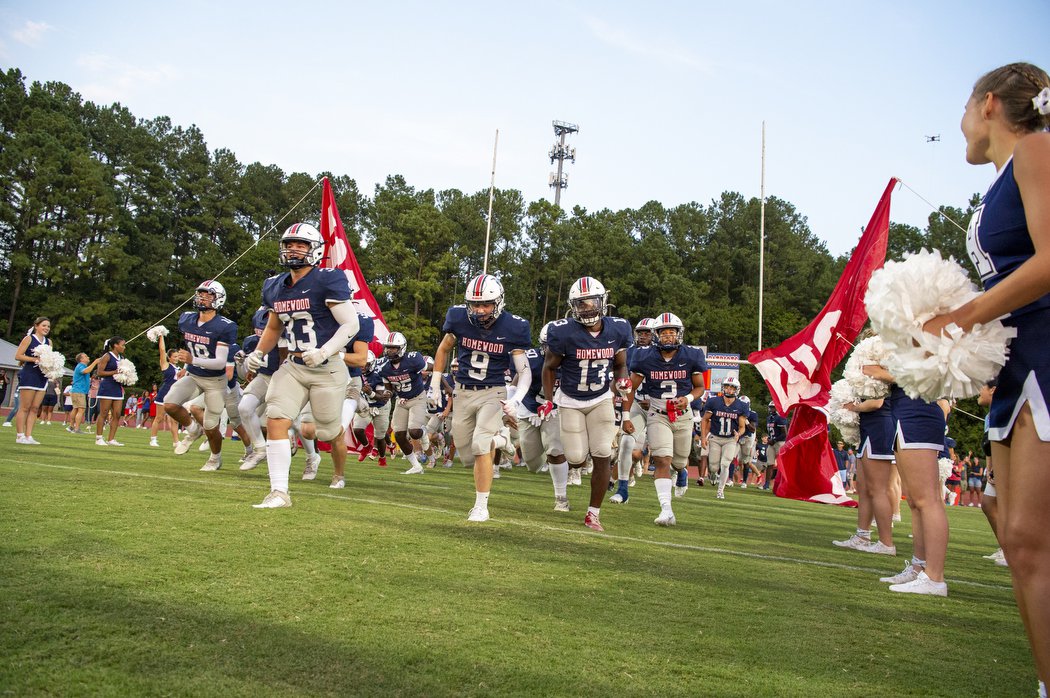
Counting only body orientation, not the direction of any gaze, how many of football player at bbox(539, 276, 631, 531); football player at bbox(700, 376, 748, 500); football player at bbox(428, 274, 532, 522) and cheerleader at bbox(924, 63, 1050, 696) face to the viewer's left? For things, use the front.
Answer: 1

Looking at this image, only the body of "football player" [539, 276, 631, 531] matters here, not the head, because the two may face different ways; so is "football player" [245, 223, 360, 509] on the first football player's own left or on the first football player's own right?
on the first football player's own right

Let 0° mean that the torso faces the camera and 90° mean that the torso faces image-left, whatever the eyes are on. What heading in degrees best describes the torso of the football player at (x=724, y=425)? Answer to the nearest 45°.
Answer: approximately 0°

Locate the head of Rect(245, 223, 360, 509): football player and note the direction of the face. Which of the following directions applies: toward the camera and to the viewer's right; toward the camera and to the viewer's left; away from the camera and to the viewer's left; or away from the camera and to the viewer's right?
toward the camera and to the viewer's left

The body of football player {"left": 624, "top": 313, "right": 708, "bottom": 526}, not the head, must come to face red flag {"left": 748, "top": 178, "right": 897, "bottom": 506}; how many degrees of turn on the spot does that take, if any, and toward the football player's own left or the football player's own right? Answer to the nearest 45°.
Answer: approximately 135° to the football player's own left

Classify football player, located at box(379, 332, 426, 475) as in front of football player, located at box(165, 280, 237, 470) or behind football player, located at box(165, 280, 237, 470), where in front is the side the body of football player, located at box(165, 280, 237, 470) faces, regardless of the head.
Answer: behind

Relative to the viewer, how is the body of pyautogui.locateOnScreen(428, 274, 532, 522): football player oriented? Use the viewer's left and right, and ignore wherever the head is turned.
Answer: facing the viewer

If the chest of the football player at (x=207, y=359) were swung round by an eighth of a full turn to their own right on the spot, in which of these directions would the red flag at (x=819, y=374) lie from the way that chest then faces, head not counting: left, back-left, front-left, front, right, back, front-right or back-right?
back

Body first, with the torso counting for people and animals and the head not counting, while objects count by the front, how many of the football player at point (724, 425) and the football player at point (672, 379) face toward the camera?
2

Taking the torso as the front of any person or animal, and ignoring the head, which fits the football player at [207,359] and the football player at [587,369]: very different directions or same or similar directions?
same or similar directions

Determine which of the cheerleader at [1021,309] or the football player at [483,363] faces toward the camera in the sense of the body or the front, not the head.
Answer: the football player

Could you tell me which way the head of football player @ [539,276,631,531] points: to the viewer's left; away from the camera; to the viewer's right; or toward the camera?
toward the camera

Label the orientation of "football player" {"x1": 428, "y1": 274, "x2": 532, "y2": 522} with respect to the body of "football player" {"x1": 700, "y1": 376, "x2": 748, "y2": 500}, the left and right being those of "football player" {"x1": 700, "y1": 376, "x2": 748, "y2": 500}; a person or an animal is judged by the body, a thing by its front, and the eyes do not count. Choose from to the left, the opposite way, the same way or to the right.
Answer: the same way

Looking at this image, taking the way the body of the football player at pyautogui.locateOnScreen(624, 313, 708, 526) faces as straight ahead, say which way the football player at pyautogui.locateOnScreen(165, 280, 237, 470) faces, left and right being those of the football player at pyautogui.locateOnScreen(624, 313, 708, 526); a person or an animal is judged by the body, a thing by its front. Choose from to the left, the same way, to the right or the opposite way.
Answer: the same way
